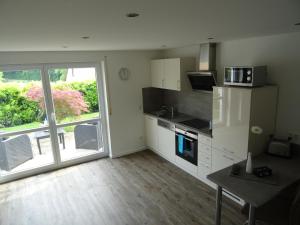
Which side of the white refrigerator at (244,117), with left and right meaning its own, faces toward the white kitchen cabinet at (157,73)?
right

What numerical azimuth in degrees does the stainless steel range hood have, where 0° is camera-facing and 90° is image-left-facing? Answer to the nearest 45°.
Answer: approximately 45°

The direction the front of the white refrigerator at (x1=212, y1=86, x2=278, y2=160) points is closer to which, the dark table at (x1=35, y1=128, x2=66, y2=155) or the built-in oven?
the dark table

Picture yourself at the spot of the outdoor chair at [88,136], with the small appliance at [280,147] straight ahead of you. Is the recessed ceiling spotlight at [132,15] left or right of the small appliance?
right

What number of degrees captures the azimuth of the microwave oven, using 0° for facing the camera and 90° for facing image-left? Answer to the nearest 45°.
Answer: approximately 45°

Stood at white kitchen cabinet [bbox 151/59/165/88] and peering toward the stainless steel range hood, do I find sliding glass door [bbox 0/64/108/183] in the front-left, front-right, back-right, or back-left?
back-right
